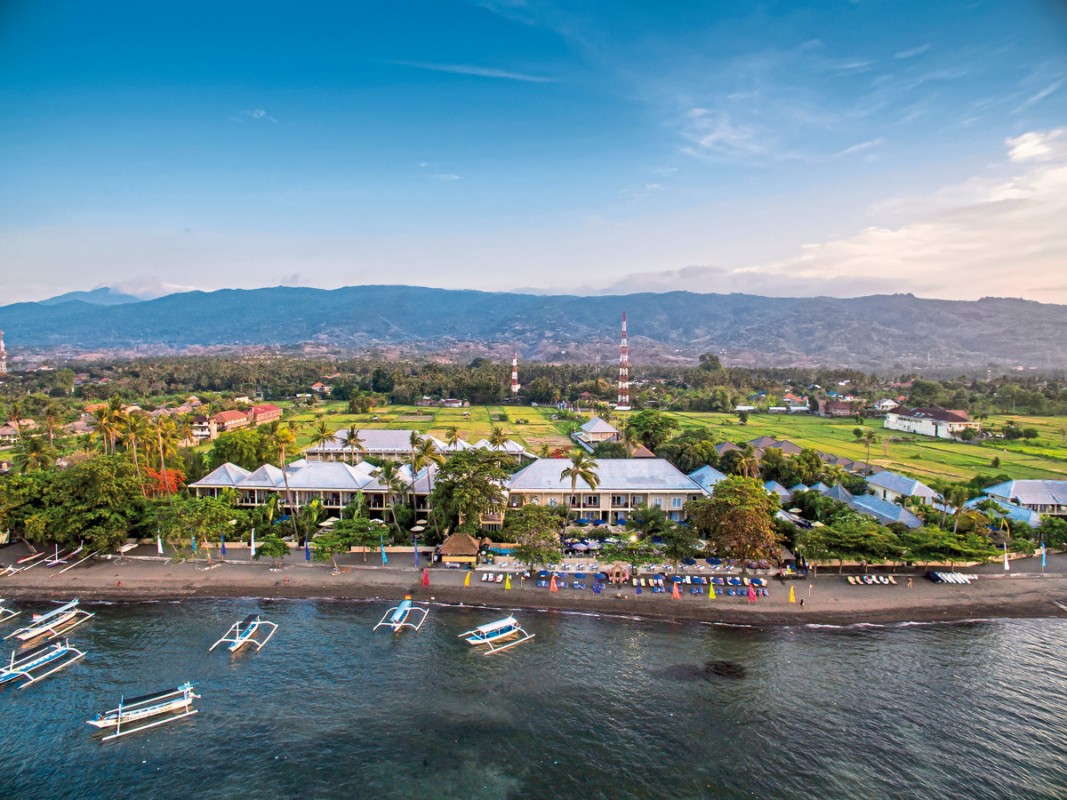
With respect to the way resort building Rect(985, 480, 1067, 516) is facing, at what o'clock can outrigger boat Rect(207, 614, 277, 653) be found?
The outrigger boat is roughly at 1 o'clock from the resort building.

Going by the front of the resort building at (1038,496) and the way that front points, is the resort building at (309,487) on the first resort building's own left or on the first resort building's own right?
on the first resort building's own right

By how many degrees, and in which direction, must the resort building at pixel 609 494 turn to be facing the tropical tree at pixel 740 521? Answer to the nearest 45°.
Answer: approximately 45° to its left

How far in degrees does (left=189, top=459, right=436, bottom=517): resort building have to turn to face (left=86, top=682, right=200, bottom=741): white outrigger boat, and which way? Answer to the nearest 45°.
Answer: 0° — it already faces it

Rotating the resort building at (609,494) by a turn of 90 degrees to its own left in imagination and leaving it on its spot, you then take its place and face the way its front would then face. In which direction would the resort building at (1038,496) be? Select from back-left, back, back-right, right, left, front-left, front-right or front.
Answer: front

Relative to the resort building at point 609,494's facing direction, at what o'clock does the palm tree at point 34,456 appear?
The palm tree is roughly at 3 o'clock from the resort building.

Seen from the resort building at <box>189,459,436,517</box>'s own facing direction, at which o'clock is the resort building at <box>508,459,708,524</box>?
the resort building at <box>508,459,708,524</box> is roughly at 10 o'clock from the resort building at <box>189,459,436,517</box>.

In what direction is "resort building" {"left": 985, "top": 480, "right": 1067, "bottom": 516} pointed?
toward the camera

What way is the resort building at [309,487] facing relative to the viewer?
toward the camera

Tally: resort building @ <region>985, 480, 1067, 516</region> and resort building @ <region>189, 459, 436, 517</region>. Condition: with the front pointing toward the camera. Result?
2

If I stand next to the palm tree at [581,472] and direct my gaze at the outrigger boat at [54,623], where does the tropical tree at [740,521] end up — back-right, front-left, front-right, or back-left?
back-left

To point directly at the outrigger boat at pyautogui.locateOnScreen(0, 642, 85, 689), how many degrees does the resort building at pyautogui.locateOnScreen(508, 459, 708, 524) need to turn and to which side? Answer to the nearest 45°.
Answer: approximately 45° to its right
